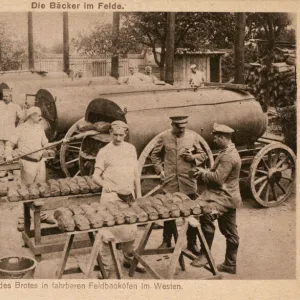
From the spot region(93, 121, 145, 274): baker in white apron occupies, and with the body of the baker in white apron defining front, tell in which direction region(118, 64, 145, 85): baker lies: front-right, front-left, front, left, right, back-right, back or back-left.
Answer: back

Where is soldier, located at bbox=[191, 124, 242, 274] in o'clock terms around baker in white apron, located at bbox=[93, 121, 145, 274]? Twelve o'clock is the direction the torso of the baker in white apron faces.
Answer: The soldier is roughly at 9 o'clock from the baker in white apron.

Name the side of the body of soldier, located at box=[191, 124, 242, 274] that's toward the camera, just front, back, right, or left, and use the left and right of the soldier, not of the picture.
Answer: left

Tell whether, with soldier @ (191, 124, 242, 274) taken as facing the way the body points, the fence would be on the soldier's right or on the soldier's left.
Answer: on the soldier's right

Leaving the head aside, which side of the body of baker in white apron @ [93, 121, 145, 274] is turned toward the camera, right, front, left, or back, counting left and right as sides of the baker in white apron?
front

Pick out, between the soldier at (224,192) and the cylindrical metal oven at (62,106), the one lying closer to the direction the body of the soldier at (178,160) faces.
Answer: the soldier

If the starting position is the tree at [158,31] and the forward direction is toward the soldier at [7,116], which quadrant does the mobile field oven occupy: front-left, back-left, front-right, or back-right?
front-left

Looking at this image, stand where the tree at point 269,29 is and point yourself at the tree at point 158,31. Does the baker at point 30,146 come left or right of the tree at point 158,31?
left

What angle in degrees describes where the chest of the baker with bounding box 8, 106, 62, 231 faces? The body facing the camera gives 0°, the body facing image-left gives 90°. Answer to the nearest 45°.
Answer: approximately 315°

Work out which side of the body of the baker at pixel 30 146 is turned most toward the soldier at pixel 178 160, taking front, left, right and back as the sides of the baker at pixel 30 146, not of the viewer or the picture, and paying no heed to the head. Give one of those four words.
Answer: front
